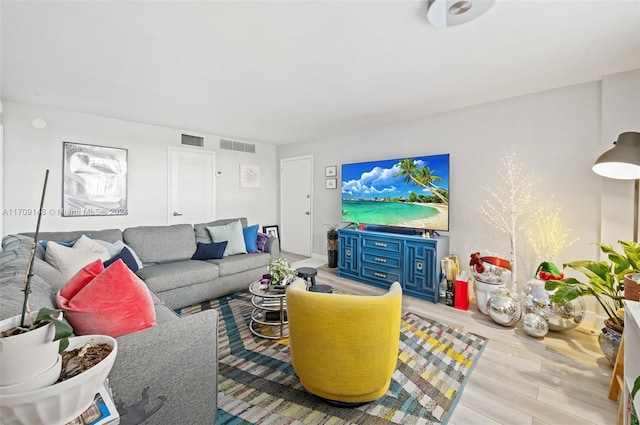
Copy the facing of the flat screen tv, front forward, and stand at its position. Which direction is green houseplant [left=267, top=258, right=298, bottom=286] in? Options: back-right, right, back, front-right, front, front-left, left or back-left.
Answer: front

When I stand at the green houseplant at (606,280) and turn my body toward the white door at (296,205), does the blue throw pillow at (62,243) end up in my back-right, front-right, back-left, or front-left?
front-left

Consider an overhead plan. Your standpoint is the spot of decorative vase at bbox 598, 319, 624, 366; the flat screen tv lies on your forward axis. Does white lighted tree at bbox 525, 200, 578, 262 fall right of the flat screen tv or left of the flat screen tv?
right

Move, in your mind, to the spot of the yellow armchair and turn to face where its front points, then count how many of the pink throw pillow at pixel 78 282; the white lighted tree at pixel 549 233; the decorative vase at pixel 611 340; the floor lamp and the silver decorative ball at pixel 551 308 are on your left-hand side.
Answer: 1

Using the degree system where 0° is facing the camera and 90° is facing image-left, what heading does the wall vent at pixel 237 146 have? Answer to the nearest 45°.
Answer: approximately 315°

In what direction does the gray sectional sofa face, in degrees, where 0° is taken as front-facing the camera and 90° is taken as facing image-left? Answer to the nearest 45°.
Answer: approximately 315°

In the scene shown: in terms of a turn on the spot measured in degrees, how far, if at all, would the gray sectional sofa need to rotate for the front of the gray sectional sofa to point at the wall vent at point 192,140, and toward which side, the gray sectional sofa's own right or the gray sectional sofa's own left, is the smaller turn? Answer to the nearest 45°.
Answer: approximately 135° to the gray sectional sofa's own left

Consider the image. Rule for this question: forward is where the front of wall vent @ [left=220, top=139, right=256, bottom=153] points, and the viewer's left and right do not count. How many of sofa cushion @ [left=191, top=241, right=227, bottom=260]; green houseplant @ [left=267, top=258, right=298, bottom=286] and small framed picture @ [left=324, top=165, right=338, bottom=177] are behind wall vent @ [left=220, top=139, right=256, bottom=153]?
0

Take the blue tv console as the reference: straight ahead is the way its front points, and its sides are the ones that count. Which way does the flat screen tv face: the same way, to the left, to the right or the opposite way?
the same way

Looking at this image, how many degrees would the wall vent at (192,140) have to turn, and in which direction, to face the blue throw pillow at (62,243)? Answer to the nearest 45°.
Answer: approximately 90° to its right

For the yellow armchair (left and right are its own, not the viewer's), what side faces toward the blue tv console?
front

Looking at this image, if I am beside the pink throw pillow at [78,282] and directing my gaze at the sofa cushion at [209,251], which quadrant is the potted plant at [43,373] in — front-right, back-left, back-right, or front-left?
back-right

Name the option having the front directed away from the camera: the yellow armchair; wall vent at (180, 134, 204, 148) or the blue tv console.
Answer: the yellow armchair

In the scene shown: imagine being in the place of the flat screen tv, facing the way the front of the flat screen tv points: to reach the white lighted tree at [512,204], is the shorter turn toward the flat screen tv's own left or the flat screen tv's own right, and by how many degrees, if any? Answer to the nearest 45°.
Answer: approximately 135° to the flat screen tv's own left

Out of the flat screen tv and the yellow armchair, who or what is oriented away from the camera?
the yellow armchair

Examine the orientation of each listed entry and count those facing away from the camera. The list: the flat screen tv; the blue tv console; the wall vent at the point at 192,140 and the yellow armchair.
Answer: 1

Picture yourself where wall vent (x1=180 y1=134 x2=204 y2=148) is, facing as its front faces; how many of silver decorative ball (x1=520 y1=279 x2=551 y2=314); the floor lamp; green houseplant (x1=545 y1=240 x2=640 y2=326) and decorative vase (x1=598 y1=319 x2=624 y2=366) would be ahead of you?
4

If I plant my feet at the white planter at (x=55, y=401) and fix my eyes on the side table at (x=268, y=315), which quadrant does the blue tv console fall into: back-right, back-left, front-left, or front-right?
front-right

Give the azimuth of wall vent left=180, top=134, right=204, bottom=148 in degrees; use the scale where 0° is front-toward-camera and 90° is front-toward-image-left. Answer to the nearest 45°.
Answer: approximately 315°
